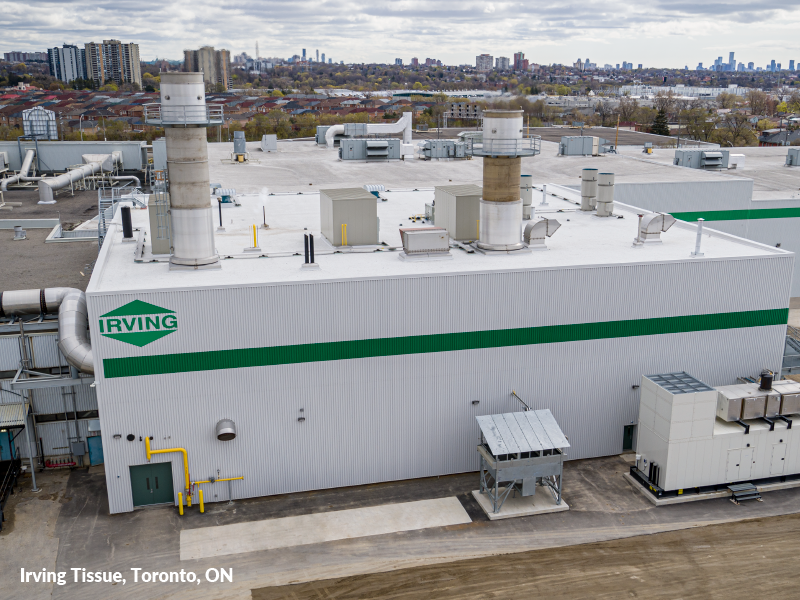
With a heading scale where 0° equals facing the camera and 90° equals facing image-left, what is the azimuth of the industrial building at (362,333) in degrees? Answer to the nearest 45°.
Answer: approximately 0°
